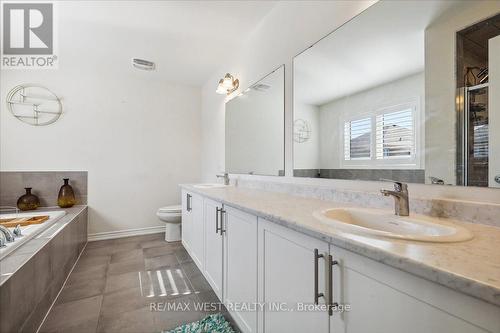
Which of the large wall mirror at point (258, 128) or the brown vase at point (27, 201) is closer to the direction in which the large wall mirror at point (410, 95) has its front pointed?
the brown vase

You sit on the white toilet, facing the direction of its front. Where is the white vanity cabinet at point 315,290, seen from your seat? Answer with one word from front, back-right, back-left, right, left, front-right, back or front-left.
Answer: left

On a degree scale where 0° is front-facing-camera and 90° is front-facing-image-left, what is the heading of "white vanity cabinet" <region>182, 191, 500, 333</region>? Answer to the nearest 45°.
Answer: approximately 45°

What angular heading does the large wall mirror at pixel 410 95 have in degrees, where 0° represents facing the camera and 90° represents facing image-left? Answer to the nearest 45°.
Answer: approximately 45°

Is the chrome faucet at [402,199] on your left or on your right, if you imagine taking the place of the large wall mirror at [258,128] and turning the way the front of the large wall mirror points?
on your left

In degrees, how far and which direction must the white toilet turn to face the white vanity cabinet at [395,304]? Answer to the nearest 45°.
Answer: approximately 90° to its left

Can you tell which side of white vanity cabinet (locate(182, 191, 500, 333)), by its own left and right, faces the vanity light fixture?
right
